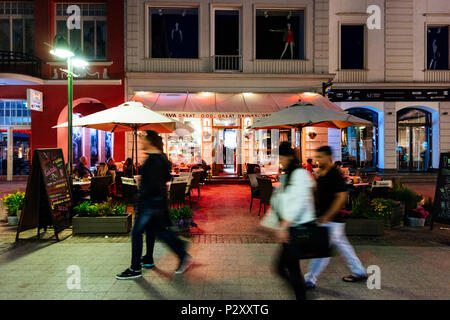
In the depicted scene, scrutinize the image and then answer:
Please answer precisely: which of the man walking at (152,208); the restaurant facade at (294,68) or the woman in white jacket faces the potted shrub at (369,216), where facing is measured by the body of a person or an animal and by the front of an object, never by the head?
the restaurant facade

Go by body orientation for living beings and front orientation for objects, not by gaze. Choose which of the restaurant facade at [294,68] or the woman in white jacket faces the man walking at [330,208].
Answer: the restaurant facade

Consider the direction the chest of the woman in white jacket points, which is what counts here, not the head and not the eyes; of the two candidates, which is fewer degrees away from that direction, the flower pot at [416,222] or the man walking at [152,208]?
the man walking

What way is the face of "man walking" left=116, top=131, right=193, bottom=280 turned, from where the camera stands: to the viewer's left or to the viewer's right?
to the viewer's left

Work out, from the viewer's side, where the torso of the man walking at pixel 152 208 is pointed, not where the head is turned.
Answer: to the viewer's left

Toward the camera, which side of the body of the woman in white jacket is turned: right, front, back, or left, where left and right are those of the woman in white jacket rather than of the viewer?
left
